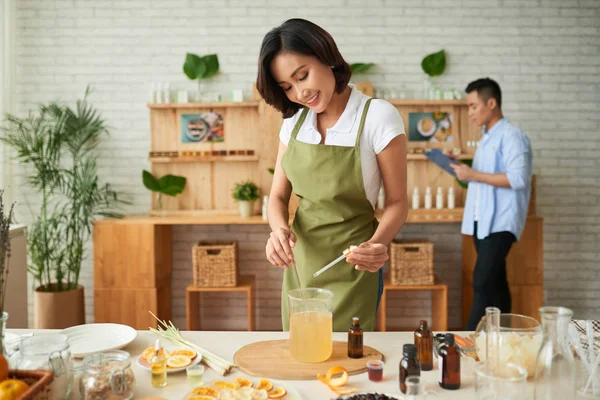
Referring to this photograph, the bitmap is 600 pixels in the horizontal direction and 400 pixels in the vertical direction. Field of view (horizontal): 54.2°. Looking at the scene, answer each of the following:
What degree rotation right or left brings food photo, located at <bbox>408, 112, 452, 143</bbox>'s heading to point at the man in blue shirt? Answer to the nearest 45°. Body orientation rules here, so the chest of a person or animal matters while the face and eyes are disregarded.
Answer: approximately 45° to its left

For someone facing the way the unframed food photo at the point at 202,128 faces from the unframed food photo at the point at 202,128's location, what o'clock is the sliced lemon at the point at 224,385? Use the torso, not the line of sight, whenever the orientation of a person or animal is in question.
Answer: The sliced lemon is roughly at 12 o'clock from the unframed food photo.

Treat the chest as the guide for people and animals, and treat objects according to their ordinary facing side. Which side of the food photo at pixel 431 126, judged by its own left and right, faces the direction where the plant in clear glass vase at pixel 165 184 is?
right

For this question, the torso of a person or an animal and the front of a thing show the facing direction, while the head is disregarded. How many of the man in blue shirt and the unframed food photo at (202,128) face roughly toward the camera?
1

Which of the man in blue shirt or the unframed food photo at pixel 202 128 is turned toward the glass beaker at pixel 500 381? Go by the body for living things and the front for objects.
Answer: the unframed food photo

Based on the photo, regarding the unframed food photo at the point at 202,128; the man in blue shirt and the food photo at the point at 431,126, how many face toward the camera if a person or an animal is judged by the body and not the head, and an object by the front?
2

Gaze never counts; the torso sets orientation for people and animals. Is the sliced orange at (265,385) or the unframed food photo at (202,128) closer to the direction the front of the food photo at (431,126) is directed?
the sliced orange

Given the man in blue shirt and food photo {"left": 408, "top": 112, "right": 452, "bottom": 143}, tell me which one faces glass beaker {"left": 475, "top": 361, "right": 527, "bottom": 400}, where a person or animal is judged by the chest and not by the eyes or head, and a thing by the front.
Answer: the food photo

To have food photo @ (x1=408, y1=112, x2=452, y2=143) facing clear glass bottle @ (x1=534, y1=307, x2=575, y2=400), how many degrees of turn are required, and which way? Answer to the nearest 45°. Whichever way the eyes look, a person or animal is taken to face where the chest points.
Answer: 0° — it already faces it

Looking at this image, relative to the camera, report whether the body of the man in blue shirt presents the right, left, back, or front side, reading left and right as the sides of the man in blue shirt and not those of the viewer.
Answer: left
